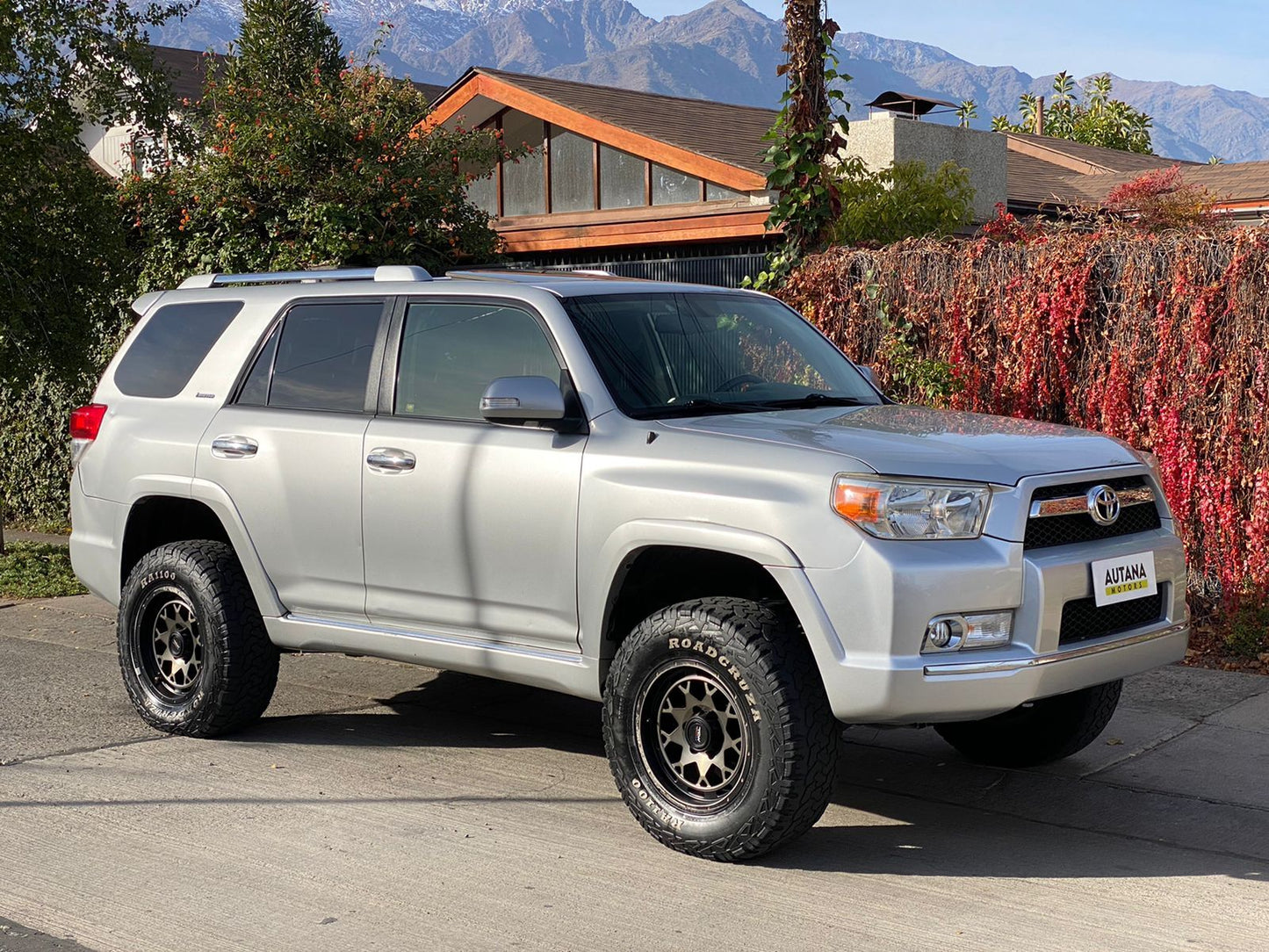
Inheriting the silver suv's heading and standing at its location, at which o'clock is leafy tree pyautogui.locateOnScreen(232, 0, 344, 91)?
The leafy tree is roughly at 7 o'clock from the silver suv.

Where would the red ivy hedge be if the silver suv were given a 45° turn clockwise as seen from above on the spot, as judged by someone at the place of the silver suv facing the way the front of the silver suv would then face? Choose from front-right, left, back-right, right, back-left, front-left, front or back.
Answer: back-left

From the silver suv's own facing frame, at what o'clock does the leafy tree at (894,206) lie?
The leafy tree is roughly at 8 o'clock from the silver suv.

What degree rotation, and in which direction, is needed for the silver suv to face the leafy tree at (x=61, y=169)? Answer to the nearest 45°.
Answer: approximately 180°

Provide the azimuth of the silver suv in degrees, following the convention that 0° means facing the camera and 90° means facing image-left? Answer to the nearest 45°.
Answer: approximately 315°

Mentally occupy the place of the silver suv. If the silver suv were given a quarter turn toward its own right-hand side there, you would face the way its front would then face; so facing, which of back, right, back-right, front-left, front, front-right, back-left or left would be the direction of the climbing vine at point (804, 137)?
back-right
